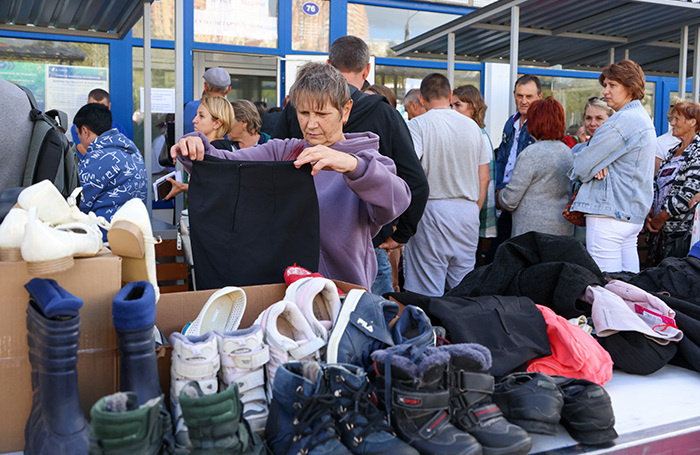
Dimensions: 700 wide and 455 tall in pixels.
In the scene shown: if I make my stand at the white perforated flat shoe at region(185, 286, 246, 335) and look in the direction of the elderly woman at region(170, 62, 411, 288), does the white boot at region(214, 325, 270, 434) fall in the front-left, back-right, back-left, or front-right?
back-right

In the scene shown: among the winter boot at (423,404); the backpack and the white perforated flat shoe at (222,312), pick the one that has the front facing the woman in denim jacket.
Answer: the backpack

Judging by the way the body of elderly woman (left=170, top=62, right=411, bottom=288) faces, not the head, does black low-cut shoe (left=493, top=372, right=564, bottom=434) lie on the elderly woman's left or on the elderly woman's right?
on the elderly woman's left

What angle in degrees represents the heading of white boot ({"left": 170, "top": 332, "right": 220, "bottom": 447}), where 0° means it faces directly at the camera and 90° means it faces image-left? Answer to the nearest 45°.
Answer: approximately 0°

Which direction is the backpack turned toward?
to the viewer's right

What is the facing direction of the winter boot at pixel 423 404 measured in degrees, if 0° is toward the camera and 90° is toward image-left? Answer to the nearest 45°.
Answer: approximately 315°
